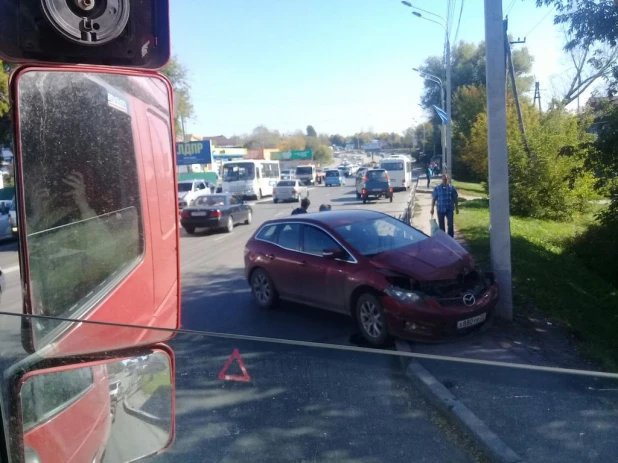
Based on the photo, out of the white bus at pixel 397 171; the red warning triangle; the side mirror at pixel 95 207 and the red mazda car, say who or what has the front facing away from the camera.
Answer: the white bus

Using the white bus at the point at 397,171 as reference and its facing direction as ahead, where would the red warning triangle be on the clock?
The red warning triangle is roughly at 6 o'clock from the white bus.

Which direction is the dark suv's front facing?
away from the camera

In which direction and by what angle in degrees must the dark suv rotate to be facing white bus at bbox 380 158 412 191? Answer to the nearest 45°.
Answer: approximately 45° to its right

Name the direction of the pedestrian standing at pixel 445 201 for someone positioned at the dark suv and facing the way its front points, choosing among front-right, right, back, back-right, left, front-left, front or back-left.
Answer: back-right

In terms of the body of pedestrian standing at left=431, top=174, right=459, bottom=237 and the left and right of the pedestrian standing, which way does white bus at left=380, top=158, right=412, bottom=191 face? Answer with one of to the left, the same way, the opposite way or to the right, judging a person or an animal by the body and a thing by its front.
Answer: the opposite way

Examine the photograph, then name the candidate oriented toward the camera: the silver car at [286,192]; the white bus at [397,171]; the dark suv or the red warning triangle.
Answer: the red warning triangle

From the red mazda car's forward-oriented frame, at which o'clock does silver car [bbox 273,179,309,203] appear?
The silver car is roughly at 7 o'clock from the red mazda car.

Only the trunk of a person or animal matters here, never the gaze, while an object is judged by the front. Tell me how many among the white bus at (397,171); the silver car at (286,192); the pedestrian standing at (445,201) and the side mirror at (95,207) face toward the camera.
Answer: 2

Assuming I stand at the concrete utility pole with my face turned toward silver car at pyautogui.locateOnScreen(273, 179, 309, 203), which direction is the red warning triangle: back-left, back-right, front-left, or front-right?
back-left

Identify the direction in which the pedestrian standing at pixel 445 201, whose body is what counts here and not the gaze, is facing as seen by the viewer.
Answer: toward the camera

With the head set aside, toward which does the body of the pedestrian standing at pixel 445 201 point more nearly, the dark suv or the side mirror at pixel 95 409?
the side mirror

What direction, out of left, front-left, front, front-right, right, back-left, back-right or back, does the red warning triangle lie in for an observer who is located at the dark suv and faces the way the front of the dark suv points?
back
